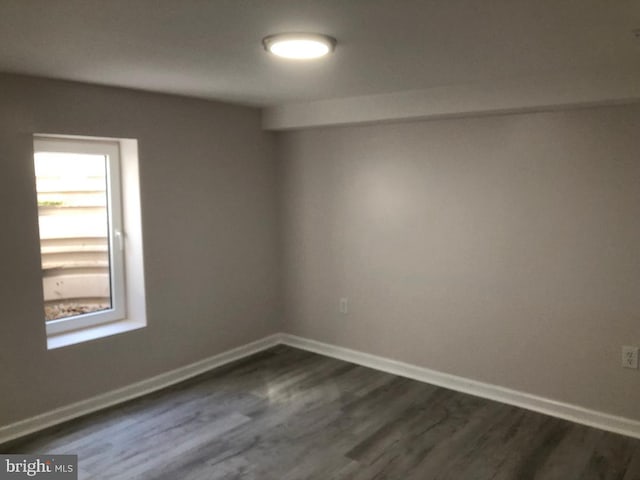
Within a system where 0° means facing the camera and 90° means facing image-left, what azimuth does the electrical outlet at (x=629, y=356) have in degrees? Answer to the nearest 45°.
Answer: approximately 0°

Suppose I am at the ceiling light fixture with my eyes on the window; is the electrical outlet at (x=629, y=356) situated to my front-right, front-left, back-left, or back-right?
back-right

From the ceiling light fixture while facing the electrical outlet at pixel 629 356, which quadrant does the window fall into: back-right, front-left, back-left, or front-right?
back-left

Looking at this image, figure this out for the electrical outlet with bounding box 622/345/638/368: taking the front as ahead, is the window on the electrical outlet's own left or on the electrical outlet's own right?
on the electrical outlet's own right

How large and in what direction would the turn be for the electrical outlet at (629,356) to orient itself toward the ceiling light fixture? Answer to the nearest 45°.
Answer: approximately 45° to its right
